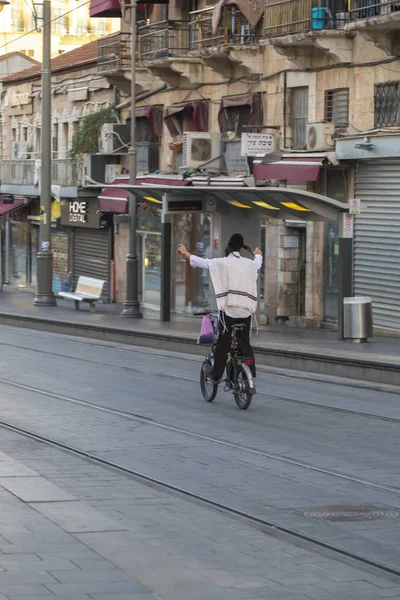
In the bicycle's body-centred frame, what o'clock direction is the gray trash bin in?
The gray trash bin is roughly at 2 o'clock from the bicycle.

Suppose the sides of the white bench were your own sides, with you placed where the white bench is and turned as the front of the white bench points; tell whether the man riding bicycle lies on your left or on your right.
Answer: on your left

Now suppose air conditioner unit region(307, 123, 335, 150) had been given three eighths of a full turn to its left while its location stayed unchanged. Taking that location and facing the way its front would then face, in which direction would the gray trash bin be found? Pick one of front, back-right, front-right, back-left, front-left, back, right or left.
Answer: right

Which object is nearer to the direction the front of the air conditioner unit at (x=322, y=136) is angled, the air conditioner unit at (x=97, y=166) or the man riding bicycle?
the man riding bicycle

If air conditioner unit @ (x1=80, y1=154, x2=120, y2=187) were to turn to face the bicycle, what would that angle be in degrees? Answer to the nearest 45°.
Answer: approximately 45° to its left

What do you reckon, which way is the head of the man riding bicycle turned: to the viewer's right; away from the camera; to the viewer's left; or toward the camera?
away from the camera

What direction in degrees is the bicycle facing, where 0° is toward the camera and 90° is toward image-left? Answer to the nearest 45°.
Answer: approximately 135°

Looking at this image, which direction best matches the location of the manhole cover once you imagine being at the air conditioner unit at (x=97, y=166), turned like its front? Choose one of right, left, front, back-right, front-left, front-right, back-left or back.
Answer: front-left

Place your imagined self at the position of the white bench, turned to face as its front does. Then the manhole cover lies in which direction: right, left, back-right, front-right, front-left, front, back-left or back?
front-left

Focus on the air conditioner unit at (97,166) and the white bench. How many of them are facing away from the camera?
0

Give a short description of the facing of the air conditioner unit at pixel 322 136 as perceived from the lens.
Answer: facing the viewer and to the left of the viewer

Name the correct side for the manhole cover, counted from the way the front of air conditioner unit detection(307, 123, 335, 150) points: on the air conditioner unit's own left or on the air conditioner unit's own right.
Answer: on the air conditioner unit's own left
